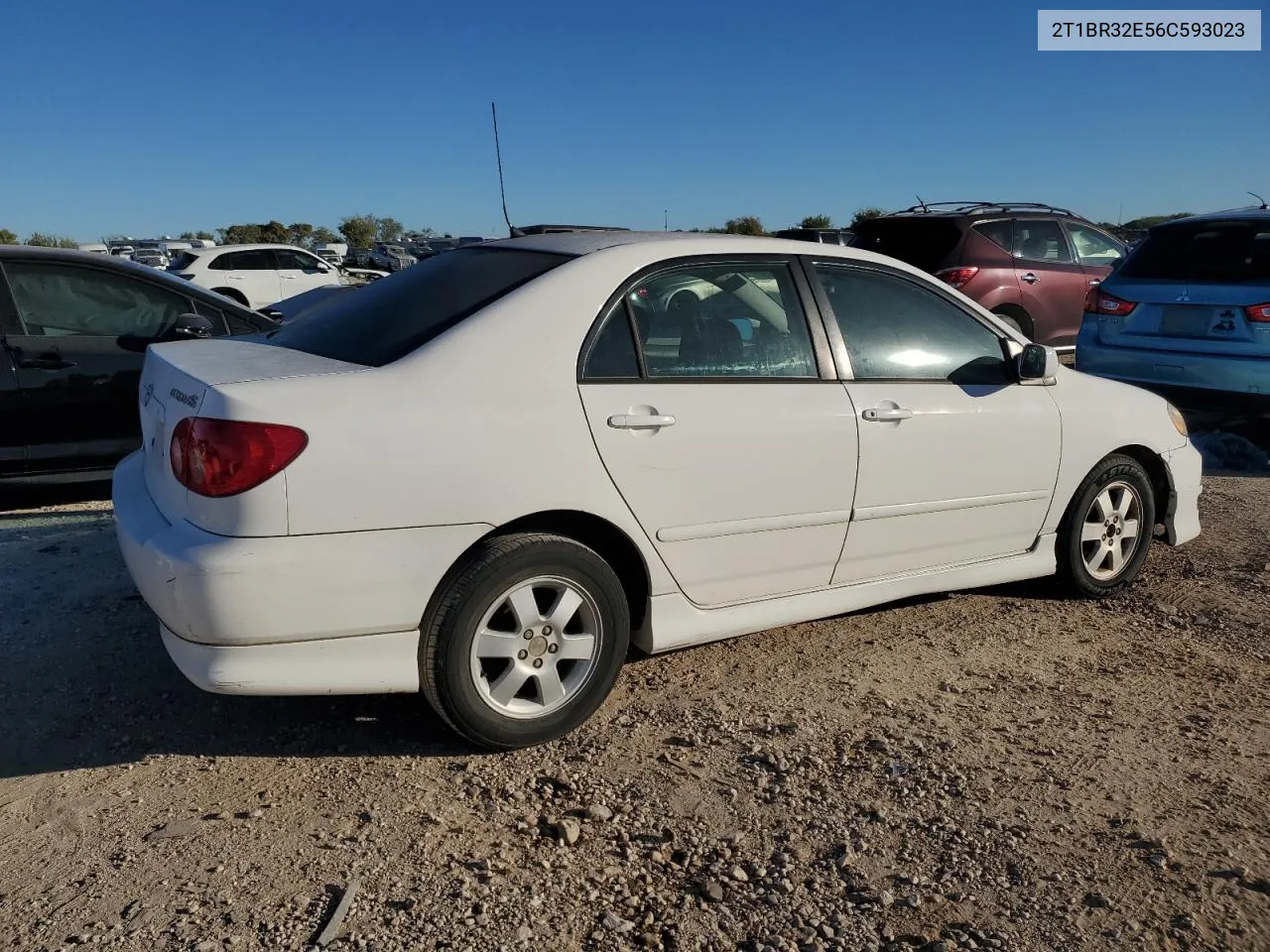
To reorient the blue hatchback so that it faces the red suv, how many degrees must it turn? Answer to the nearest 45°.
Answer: approximately 45° to its left

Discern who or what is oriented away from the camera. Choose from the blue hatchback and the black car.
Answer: the blue hatchback

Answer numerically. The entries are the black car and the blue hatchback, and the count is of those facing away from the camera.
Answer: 1

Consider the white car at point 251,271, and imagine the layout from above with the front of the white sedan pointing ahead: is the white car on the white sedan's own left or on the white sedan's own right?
on the white sedan's own left

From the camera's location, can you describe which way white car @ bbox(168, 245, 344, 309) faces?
facing away from the viewer and to the right of the viewer

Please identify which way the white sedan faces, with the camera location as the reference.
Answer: facing away from the viewer and to the right of the viewer

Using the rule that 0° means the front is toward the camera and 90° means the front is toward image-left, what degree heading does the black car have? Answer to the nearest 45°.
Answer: approximately 270°

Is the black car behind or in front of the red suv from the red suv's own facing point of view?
behind

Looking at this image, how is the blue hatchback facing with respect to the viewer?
away from the camera

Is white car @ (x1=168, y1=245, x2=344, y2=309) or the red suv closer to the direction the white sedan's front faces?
the red suv

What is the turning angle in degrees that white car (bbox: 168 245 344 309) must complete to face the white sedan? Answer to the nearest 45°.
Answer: approximately 135° to its right

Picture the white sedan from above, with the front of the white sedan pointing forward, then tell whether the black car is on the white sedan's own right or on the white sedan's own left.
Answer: on the white sedan's own left

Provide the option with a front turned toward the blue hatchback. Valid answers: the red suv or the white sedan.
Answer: the white sedan

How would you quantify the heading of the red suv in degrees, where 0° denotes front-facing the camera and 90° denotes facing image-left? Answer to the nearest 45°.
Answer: approximately 225°
